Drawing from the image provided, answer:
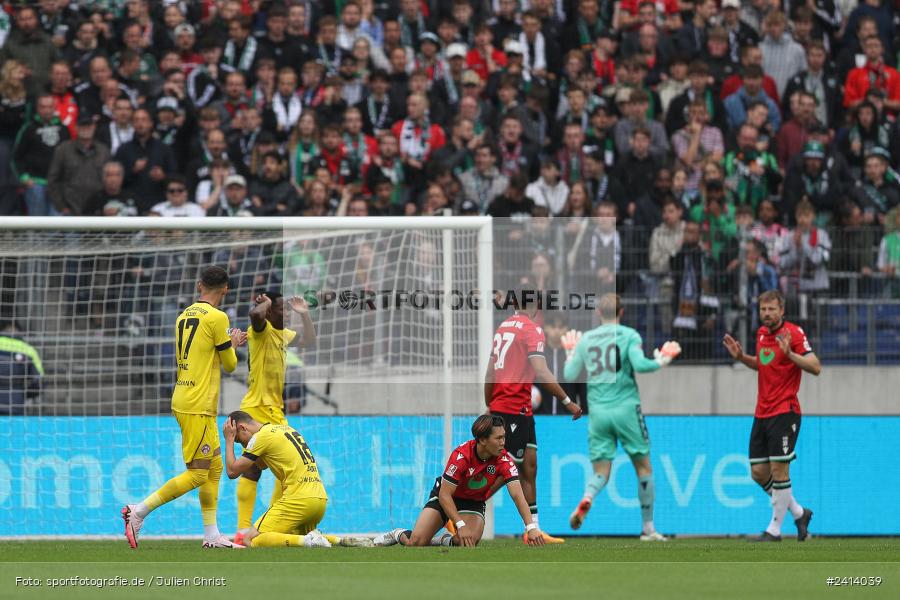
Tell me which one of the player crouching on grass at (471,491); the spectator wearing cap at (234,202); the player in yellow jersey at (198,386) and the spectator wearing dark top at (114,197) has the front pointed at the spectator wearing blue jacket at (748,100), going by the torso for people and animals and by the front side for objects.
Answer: the player in yellow jersey

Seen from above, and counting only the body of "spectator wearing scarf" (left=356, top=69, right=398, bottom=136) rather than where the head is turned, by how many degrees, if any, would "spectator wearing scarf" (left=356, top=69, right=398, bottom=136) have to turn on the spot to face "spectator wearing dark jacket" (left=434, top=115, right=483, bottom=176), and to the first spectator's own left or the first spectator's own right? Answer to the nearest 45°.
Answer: approximately 45° to the first spectator's own left

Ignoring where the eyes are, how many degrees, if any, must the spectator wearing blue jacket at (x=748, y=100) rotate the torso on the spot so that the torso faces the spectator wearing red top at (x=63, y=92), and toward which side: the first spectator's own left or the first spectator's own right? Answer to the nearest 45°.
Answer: approximately 90° to the first spectator's own right

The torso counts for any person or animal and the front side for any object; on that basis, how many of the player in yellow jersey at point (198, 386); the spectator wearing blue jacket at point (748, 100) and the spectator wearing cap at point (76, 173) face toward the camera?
2

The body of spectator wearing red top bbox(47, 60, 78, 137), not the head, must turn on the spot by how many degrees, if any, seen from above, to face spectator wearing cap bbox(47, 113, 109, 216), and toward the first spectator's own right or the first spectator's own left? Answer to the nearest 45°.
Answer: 0° — they already face them

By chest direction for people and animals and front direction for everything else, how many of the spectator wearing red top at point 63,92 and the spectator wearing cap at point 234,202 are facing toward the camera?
2

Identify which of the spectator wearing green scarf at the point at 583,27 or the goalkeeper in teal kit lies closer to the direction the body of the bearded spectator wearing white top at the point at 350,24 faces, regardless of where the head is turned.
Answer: the goalkeeper in teal kit

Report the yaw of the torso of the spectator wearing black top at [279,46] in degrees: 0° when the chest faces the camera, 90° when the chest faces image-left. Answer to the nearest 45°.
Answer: approximately 0°
